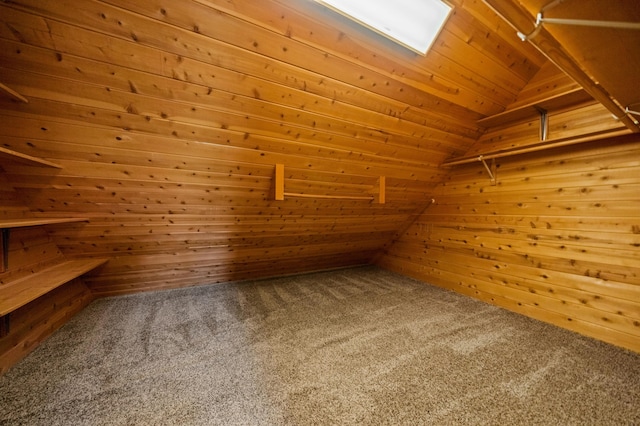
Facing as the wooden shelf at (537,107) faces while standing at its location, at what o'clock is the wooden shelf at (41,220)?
the wooden shelf at (41,220) is roughly at 12 o'clock from the wooden shelf at (537,107).

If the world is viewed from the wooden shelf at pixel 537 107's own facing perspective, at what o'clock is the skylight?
The skylight is roughly at 11 o'clock from the wooden shelf.

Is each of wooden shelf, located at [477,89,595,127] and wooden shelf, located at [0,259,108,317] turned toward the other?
yes

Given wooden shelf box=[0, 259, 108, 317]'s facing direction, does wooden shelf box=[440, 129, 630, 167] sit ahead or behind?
ahead

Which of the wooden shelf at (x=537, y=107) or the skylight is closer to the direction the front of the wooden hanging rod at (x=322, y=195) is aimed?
the skylight

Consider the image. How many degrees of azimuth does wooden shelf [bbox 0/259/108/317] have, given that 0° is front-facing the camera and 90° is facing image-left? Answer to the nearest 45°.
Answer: approximately 315°

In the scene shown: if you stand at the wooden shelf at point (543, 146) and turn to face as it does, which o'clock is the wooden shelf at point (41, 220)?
the wooden shelf at point (41, 220) is roughly at 12 o'clock from the wooden shelf at point (543, 146).

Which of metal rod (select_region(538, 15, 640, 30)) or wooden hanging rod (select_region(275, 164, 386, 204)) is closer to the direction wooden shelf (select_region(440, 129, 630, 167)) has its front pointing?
the wooden hanging rod

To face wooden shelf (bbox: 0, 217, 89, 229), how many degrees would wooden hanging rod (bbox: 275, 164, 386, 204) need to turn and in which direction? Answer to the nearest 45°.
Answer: approximately 45° to its right

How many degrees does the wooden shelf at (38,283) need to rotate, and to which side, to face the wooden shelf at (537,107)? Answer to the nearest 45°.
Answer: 0° — it already faces it

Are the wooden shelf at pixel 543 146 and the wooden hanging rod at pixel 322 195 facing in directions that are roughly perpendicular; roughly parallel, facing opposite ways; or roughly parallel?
roughly perpendicular

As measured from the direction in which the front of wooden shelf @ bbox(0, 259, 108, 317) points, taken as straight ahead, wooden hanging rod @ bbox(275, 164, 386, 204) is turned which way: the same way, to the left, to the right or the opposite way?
to the right

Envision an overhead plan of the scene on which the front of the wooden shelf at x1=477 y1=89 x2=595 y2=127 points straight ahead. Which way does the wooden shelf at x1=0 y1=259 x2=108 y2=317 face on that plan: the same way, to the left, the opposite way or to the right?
the opposite way

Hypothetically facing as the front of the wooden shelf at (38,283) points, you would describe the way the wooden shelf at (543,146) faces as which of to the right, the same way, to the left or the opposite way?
the opposite way
